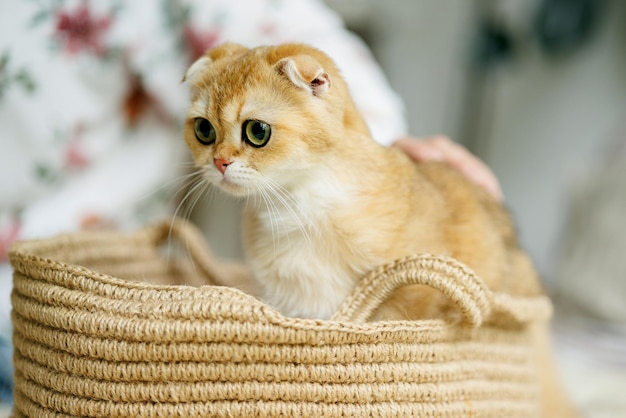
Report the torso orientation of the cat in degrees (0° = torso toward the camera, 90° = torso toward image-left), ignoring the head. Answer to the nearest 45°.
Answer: approximately 45°
